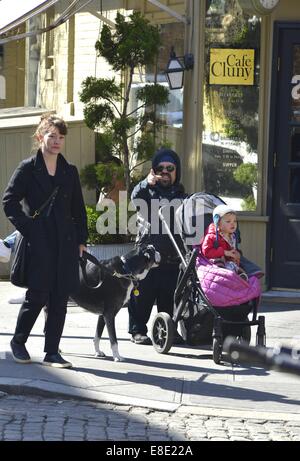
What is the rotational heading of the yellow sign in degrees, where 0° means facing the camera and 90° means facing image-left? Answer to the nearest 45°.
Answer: approximately 0°

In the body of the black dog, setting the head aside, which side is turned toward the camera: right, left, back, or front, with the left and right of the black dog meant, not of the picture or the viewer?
right

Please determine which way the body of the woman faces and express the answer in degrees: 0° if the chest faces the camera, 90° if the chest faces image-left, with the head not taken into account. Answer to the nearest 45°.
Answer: approximately 315°

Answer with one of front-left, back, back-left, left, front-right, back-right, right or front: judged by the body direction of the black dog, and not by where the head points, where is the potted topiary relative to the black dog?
left

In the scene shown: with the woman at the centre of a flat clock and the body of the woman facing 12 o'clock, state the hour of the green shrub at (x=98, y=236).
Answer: The green shrub is roughly at 8 o'clock from the woman.

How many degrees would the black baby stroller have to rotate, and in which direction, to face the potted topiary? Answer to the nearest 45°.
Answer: approximately 135° to its left

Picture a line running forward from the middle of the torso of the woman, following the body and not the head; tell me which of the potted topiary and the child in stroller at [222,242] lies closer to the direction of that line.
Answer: the child in stroller

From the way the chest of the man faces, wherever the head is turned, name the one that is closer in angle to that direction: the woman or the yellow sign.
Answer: the woman

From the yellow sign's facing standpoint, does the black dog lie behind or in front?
in front

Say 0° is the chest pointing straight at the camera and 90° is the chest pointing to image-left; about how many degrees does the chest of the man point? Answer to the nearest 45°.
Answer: approximately 0°

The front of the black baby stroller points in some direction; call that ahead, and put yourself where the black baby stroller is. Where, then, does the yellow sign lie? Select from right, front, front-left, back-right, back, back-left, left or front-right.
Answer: back-left

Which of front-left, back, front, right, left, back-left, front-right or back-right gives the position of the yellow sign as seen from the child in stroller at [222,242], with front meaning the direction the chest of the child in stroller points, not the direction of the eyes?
back-left

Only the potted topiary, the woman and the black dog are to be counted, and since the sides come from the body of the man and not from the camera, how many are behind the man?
1

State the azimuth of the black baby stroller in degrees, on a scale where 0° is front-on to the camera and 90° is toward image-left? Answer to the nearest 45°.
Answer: approximately 315°
